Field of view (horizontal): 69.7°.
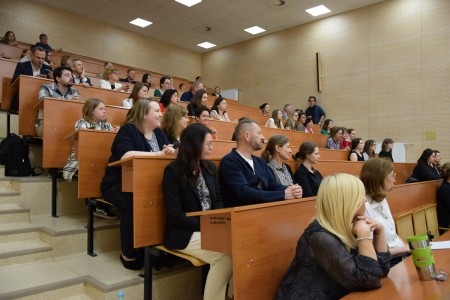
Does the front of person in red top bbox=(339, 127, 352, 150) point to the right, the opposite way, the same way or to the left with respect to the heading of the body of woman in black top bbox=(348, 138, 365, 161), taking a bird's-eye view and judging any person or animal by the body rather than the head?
the same way

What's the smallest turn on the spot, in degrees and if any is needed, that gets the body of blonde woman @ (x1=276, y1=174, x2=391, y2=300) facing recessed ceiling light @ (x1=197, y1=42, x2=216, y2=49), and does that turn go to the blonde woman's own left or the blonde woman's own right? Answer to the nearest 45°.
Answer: approximately 135° to the blonde woman's own left

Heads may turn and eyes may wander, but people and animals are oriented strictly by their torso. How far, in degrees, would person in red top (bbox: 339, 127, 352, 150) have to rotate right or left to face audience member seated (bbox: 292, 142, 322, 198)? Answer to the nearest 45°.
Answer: approximately 45° to their right

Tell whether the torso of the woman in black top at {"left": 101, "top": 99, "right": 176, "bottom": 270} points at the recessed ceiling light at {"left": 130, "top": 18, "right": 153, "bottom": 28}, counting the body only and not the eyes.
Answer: no

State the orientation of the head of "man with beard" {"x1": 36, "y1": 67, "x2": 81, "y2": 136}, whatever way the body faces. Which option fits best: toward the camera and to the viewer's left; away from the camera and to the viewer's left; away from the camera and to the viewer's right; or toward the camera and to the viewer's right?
toward the camera and to the viewer's right

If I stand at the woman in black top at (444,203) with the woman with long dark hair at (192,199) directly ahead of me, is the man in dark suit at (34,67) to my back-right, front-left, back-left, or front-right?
front-right

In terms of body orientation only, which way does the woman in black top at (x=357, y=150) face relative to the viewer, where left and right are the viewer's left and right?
facing the viewer and to the right of the viewer

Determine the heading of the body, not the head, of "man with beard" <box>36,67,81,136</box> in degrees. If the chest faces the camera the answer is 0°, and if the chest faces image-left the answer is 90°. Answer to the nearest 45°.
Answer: approximately 315°

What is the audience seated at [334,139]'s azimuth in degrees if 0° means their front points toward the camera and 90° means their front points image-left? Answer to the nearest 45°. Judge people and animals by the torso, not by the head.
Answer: approximately 315°

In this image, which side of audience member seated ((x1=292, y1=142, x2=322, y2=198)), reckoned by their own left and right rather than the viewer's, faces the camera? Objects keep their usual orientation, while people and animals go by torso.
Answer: right

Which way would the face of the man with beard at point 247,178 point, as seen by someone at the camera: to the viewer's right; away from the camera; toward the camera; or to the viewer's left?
to the viewer's right

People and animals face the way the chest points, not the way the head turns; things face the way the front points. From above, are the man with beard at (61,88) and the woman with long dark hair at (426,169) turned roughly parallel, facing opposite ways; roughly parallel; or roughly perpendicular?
roughly parallel
